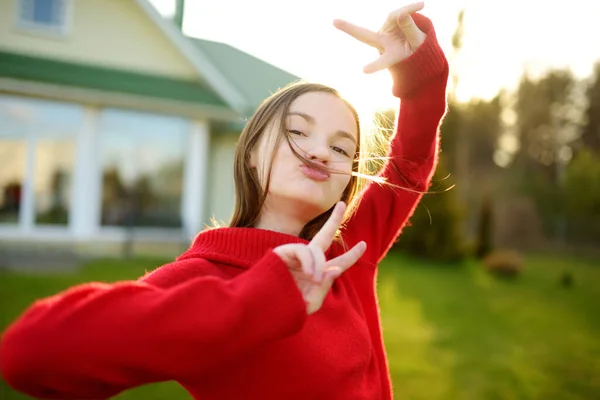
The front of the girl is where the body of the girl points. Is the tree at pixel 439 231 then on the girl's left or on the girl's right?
on the girl's left

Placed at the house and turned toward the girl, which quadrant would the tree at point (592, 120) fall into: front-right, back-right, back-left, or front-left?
back-left

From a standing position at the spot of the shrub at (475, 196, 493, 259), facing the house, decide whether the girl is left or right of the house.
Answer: left

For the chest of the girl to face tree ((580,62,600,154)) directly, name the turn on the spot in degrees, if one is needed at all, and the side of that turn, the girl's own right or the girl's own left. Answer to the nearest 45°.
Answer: approximately 90° to the girl's own left

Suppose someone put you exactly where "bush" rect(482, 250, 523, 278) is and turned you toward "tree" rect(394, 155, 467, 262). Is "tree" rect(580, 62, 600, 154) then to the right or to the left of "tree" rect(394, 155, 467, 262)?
right

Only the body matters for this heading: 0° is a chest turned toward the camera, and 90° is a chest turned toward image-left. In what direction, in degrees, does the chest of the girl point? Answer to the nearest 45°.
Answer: approximately 315°

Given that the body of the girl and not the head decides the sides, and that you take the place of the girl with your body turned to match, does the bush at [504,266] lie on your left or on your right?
on your left

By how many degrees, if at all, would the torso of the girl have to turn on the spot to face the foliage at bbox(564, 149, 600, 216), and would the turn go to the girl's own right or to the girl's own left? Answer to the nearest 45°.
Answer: approximately 90° to the girl's own left
